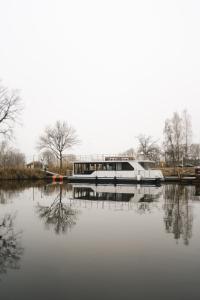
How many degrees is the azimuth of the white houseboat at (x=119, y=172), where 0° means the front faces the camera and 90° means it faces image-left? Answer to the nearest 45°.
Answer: approximately 270°
